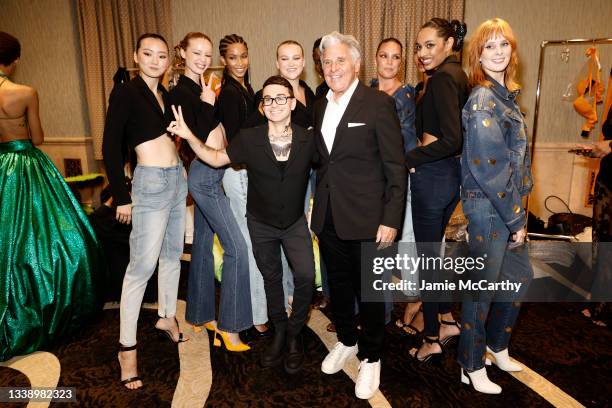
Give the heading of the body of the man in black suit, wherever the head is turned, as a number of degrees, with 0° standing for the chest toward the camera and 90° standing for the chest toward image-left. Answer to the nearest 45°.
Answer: approximately 45°

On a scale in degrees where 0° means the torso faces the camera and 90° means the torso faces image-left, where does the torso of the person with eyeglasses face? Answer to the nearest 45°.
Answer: approximately 0°

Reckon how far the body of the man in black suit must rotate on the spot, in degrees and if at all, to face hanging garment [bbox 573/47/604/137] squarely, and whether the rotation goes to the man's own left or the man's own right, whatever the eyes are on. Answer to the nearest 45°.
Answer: approximately 180°

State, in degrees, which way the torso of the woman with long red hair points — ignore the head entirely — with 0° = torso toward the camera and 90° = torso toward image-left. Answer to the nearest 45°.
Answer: approximately 315°

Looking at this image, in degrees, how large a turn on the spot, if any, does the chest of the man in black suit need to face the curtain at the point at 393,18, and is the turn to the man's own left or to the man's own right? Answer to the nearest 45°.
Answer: approximately 135° to the man's own right
